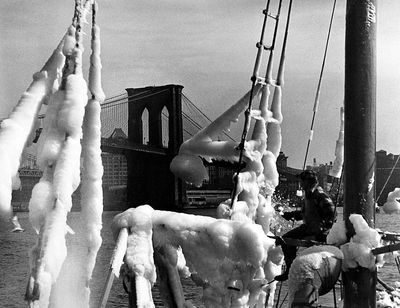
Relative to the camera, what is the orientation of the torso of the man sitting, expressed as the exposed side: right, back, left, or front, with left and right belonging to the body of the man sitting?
left
